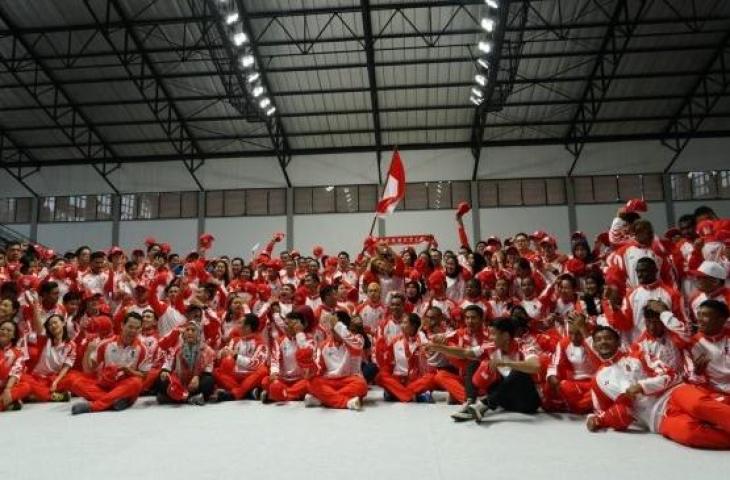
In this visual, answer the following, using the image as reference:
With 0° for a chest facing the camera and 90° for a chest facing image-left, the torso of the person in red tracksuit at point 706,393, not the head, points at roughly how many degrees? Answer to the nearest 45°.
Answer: approximately 45°

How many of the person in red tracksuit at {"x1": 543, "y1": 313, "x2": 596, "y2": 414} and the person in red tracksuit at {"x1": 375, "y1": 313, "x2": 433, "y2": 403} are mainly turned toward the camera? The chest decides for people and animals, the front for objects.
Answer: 2

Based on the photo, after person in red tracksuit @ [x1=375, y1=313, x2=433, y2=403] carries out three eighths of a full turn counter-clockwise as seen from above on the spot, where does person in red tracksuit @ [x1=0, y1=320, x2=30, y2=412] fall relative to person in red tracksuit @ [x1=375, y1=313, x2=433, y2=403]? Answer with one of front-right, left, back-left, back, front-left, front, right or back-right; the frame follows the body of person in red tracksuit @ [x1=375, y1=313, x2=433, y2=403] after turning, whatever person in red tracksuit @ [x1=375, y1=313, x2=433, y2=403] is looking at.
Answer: back-left

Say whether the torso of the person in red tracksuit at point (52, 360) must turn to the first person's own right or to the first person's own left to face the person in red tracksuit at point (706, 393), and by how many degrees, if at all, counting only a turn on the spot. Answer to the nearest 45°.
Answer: approximately 45° to the first person's own left

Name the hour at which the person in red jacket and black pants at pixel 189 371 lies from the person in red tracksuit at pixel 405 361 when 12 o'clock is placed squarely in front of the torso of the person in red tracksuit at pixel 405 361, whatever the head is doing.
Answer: the person in red jacket and black pants at pixel 189 371 is roughly at 3 o'clock from the person in red tracksuit at pixel 405 361.

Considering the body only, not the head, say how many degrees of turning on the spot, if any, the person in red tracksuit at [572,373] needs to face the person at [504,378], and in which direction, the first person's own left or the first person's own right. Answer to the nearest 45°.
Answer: approximately 45° to the first person's own right

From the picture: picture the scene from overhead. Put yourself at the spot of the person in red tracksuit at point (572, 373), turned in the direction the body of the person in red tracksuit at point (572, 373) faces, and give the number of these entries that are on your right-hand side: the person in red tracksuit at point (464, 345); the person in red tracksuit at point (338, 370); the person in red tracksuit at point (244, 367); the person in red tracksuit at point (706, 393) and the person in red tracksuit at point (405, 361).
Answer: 4

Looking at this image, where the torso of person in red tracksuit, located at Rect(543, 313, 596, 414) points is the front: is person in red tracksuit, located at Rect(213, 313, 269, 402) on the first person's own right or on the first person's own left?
on the first person's own right
